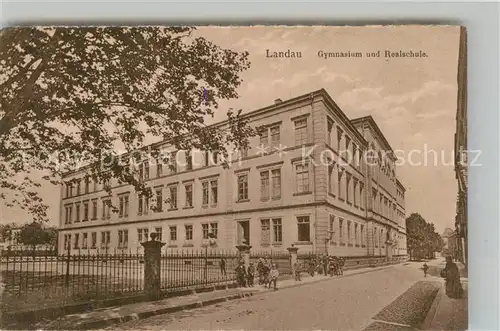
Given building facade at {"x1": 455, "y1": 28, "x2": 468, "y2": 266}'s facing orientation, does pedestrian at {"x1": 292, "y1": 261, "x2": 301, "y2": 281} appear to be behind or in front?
in front

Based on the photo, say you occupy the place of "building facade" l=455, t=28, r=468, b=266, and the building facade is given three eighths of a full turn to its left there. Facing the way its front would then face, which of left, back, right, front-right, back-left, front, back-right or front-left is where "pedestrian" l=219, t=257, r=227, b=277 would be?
back-right

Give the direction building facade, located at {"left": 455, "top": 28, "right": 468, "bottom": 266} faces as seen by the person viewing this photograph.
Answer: facing to the left of the viewer

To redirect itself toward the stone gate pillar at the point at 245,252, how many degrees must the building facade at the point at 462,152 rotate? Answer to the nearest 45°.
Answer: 0° — it already faces it

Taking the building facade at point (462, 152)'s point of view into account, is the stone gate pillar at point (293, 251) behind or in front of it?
in front

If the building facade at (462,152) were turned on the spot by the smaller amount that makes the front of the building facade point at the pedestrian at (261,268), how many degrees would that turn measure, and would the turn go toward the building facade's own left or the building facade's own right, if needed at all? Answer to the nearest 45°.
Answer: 0° — it already faces them
